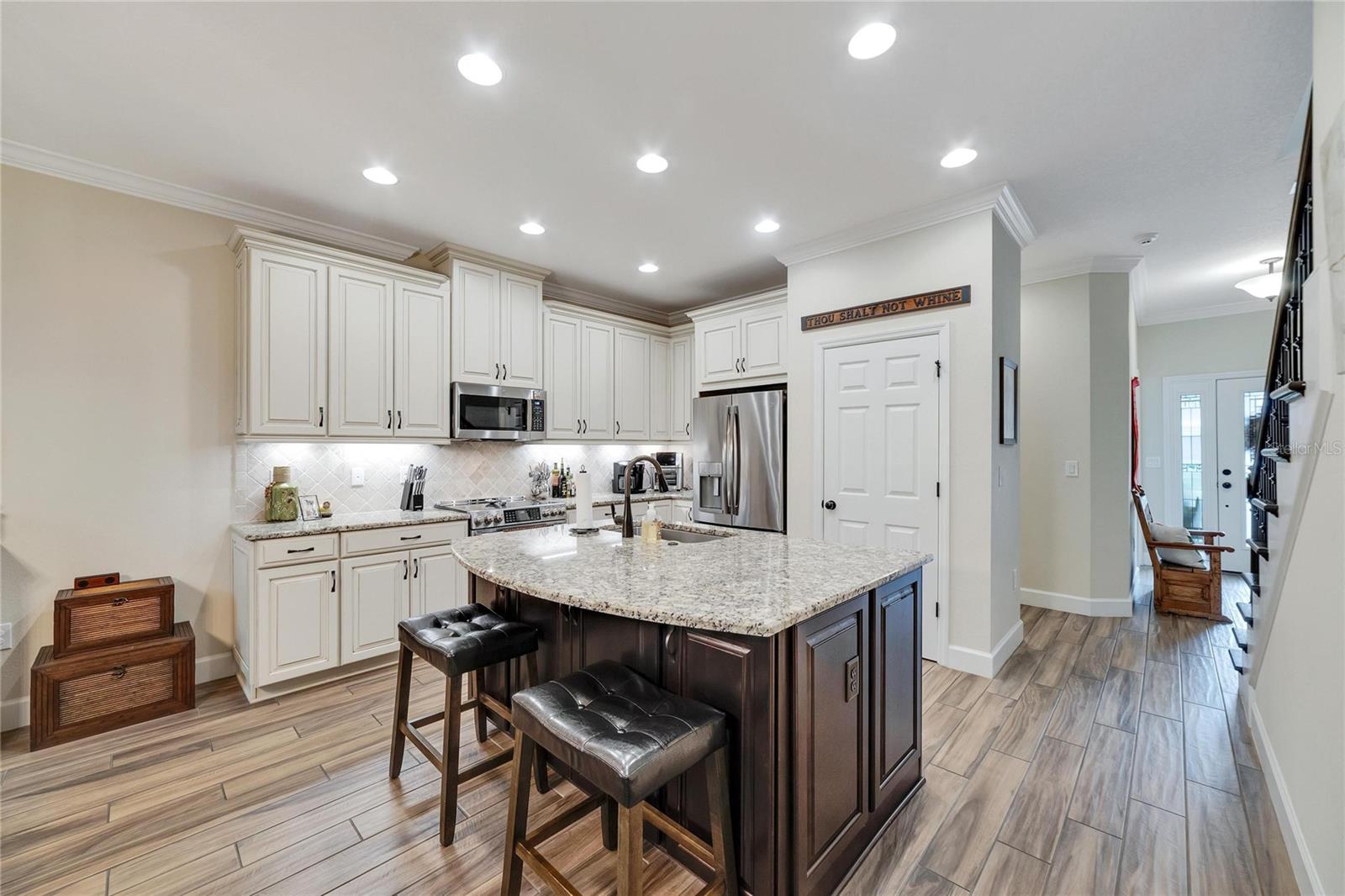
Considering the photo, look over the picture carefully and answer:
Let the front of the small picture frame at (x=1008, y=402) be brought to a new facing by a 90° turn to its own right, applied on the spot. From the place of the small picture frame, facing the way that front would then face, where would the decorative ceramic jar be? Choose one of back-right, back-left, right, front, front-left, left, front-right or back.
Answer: front-right

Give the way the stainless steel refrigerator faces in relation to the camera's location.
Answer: facing the viewer and to the left of the viewer

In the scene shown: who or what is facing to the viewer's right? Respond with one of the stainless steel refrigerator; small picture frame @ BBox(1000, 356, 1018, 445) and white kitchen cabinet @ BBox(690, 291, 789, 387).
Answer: the small picture frame

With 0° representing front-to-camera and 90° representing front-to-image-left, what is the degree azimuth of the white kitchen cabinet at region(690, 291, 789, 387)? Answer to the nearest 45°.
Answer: approximately 45°

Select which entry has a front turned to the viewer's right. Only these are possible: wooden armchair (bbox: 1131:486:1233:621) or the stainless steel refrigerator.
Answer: the wooden armchair

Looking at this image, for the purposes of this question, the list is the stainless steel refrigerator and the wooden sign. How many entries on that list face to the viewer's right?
0

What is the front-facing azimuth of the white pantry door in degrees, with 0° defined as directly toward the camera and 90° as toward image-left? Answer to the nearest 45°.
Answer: approximately 45°

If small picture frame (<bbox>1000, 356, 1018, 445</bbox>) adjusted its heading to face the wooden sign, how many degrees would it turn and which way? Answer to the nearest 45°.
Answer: approximately 135° to its right

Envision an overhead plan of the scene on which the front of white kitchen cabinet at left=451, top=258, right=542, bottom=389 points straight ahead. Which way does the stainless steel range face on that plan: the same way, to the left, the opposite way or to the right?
the same way

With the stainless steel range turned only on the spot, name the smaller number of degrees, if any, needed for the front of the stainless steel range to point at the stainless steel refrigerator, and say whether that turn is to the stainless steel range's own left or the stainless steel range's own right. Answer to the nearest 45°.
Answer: approximately 45° to the stainless steel range's own left

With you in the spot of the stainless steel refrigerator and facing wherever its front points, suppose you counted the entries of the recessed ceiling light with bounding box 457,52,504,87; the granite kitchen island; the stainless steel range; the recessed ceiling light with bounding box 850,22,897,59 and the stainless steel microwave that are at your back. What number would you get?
0

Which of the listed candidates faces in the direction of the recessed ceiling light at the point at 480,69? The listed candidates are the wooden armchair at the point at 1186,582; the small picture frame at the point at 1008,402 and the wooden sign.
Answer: the wooden sign

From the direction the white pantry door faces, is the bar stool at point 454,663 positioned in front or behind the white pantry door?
in front
